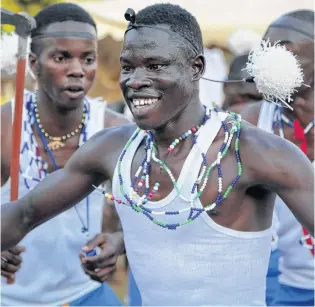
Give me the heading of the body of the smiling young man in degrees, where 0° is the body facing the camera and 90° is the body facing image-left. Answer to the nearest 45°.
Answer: approximately 45°

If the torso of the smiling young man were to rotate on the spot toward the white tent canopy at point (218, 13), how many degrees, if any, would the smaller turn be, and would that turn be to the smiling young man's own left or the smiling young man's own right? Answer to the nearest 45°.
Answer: approximately 135° to the smiling young man's own right
